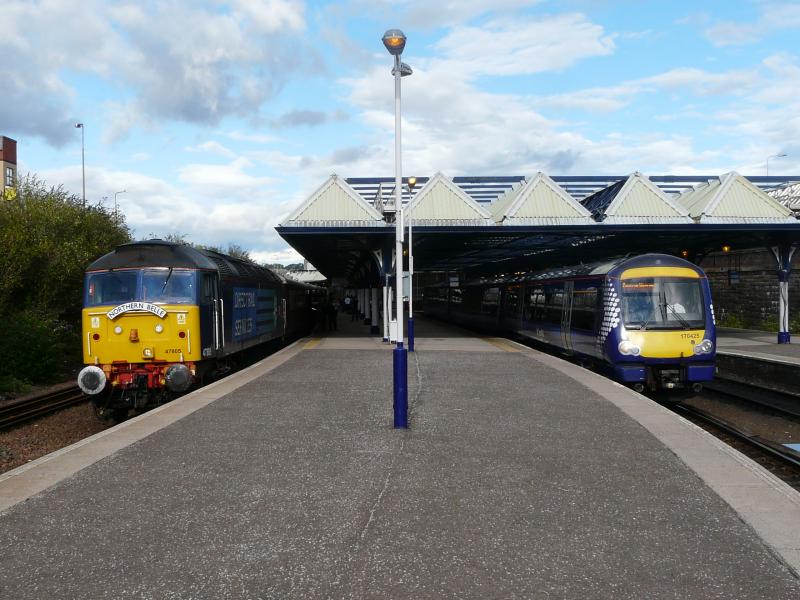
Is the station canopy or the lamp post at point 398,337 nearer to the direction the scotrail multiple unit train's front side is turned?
the lamp post

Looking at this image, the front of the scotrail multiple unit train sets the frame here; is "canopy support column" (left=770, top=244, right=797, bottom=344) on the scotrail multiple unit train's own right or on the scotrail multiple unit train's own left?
on the scotrail multiple unit train's own left

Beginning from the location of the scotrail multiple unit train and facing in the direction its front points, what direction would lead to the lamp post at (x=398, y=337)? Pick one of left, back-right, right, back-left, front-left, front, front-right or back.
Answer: right
